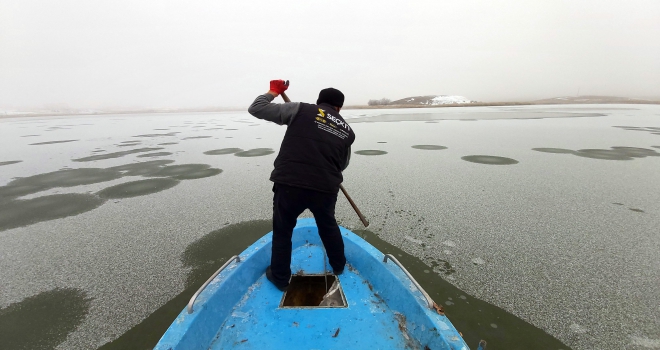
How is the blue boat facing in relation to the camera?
away from the camera
